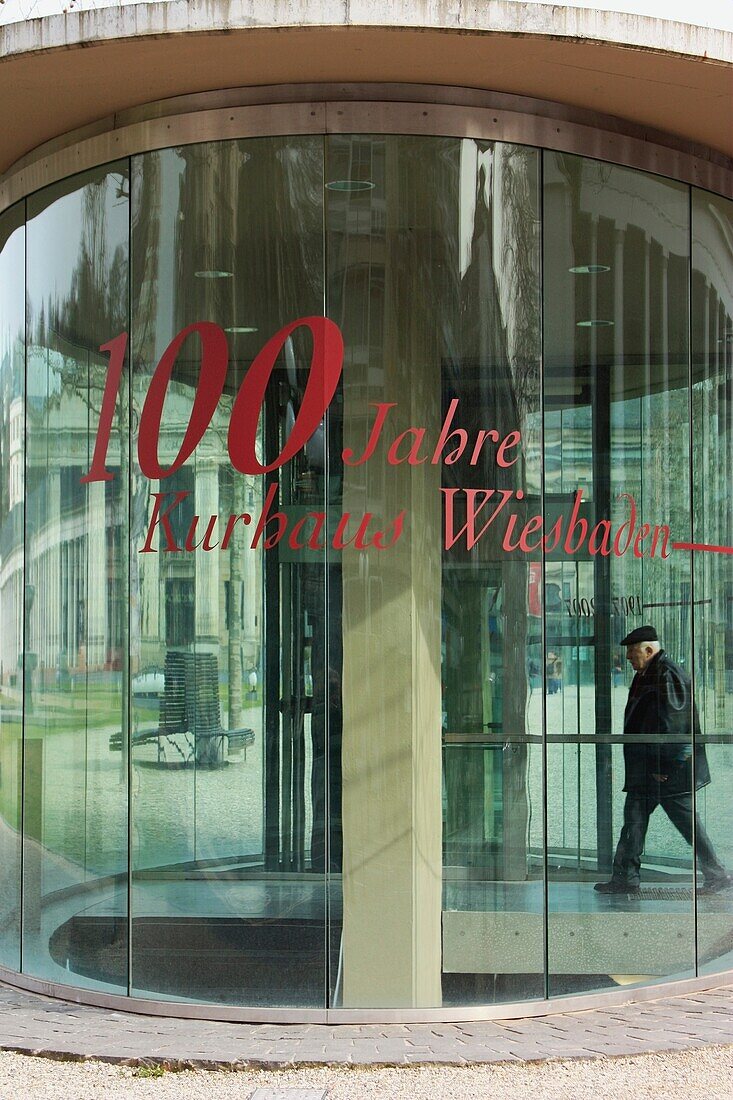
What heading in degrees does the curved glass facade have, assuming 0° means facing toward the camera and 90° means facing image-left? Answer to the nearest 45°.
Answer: approximately 0°
